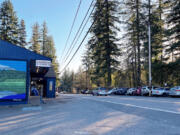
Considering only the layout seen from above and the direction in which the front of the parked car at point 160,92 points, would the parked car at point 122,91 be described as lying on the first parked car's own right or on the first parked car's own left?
on the first parked car's own left

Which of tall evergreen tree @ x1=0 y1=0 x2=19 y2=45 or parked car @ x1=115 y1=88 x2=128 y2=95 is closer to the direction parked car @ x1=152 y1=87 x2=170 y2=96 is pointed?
the parked car

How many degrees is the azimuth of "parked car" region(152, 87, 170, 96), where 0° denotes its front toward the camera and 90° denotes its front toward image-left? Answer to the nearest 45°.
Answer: approximately 225°

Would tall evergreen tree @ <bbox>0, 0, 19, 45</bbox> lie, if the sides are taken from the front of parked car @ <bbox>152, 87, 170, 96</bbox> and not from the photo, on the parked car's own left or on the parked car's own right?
on the parked car's own left

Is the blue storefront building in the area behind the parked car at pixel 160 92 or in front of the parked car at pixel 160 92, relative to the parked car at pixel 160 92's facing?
behind

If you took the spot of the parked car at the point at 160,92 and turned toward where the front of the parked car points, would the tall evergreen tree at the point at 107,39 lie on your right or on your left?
on your left
